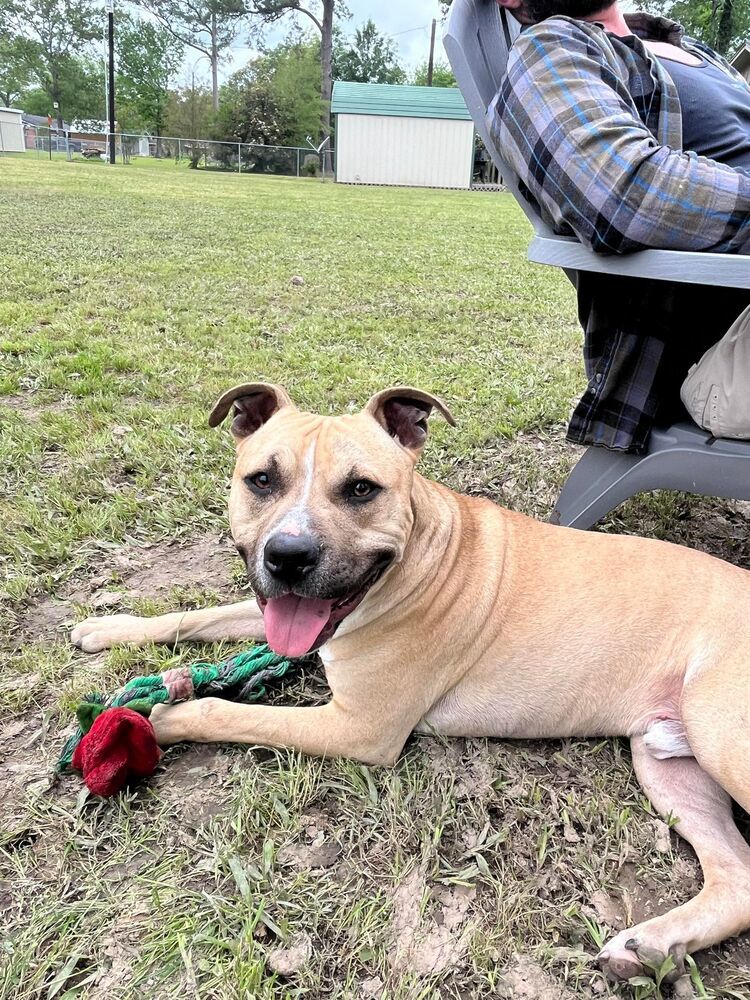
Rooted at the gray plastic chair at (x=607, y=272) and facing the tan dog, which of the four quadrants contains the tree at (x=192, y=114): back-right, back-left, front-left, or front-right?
back-right

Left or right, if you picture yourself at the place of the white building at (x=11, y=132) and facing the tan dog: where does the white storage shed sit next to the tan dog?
left

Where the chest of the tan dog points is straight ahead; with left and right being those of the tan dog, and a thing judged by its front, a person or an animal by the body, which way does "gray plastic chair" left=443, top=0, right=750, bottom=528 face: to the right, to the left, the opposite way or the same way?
the opposite way

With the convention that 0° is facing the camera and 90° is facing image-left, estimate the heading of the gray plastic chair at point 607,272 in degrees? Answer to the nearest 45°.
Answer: approximately 270°

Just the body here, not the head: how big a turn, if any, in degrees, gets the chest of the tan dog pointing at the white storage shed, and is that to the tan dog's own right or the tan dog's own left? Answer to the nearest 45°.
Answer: approximately 90° to the tan dog's own right

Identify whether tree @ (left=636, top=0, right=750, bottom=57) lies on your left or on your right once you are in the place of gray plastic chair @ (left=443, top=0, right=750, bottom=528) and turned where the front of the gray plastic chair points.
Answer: on your left

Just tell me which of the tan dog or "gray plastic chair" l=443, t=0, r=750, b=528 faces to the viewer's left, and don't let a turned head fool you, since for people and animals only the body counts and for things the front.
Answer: the tan dog

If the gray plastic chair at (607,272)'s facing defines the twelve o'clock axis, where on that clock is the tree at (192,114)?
The tree is roughly at 8 o'clock from the gray plastic chair.

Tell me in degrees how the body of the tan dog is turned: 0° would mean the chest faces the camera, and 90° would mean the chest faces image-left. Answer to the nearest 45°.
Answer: approximately 90°

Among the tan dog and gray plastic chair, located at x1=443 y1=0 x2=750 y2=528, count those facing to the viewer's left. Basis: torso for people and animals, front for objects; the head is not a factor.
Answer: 1
